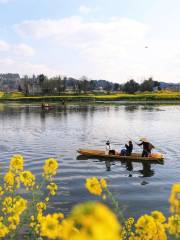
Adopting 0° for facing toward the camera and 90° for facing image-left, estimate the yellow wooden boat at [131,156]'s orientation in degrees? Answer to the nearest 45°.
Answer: approximately 90°
